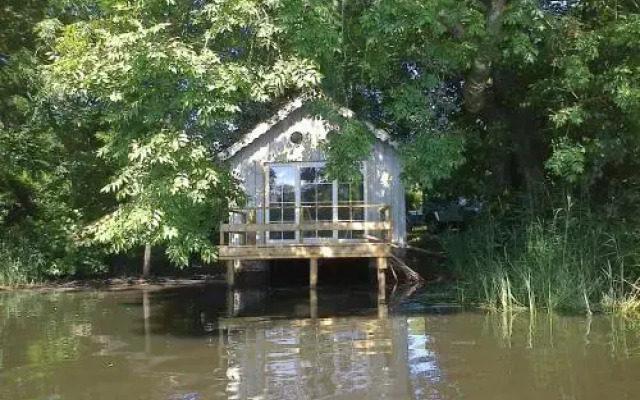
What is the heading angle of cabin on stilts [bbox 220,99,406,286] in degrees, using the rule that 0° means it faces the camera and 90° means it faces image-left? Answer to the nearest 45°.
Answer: approximately 0°
